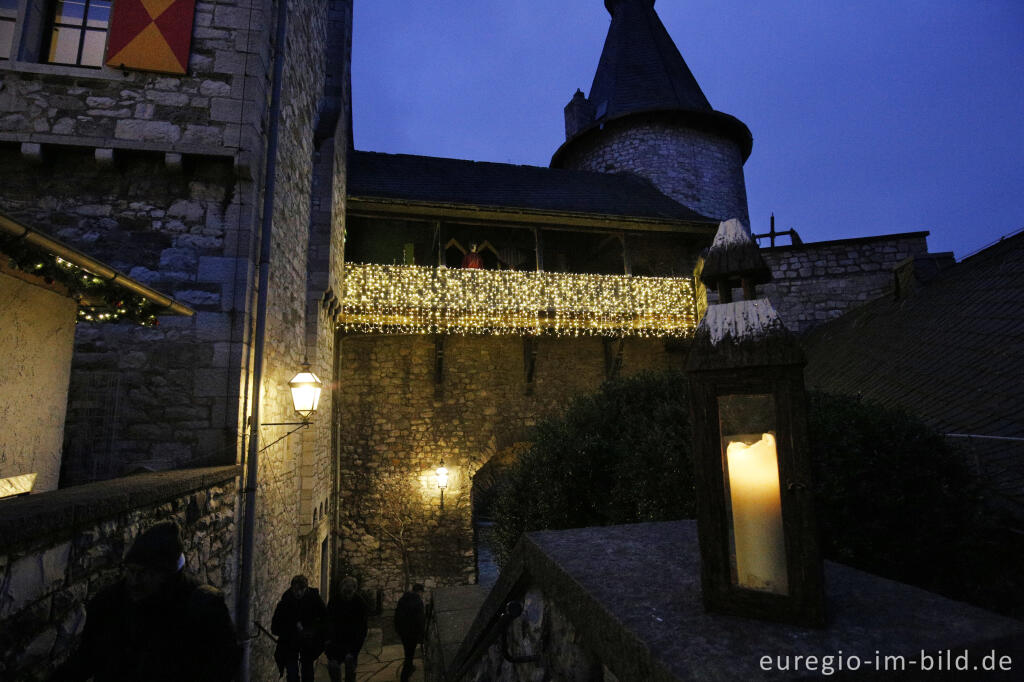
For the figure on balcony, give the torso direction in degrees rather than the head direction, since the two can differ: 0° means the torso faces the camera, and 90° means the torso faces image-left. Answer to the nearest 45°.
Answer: approximately 0°

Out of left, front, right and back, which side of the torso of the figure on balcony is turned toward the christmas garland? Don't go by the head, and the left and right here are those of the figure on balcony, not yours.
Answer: front

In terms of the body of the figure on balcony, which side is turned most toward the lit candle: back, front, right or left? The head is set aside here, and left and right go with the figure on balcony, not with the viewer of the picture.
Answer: front

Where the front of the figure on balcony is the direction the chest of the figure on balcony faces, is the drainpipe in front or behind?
in front

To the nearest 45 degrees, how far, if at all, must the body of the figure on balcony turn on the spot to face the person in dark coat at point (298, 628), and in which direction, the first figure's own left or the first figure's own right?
0° — they already face them

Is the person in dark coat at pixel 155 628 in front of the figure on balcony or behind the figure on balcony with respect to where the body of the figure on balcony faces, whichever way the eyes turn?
in front

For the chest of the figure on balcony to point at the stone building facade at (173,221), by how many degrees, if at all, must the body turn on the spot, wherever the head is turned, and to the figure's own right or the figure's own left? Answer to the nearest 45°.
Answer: approximately 45° to the figure's own right

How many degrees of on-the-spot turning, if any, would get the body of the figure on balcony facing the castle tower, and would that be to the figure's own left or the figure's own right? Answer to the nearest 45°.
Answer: approximately 135° to the figure's own left
